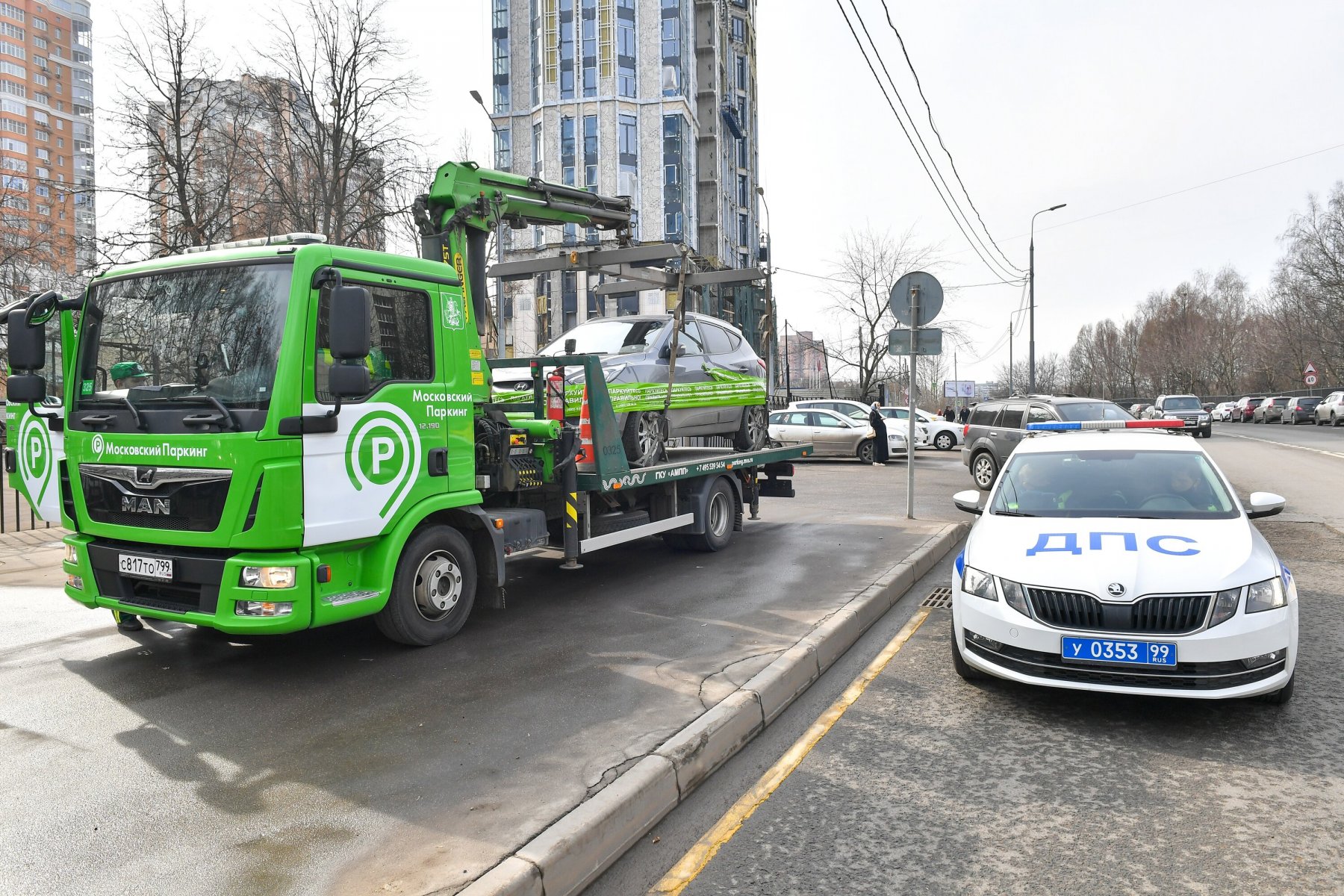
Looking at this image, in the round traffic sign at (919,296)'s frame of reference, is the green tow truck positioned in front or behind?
behind

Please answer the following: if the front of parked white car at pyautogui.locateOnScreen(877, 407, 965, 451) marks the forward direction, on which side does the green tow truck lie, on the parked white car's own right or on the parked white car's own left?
on the parked white car's own right

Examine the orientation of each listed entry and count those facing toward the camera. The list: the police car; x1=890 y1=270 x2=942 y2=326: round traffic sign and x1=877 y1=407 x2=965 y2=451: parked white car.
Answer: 1

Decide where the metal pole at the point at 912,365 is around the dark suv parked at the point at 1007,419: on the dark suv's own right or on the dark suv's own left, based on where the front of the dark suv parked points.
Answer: on the dark suv's own right

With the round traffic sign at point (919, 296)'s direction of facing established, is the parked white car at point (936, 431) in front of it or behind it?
in front

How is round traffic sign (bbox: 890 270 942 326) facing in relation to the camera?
away from the camera

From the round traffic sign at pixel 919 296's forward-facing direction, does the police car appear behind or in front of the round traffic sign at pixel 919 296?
behind

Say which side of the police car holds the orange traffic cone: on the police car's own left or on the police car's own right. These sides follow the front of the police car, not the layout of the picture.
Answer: on the police car's own right

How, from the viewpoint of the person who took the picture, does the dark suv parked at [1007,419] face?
facing the viewer and to the right of the viewer

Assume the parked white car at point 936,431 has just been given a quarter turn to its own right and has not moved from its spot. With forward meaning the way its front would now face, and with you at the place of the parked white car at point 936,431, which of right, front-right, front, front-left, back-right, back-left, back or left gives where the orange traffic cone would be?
front

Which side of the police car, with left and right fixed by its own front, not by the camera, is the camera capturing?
front

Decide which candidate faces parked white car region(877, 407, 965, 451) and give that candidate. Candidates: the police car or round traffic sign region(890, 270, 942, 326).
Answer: the round traffic sign

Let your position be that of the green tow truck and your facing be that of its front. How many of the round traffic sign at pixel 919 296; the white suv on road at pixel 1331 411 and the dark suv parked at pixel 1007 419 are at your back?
3

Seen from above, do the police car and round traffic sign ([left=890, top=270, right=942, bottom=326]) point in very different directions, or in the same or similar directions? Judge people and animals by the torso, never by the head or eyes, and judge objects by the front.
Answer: very different directions

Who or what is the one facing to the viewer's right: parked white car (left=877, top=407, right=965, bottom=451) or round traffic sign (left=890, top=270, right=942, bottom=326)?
the parked white car

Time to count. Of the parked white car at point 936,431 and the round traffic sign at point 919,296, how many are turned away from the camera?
1
